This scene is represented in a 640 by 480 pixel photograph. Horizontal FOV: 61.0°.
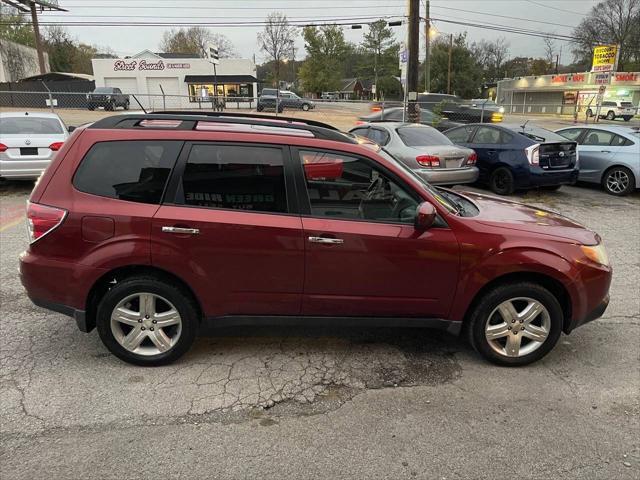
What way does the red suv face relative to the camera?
to the viewer's right

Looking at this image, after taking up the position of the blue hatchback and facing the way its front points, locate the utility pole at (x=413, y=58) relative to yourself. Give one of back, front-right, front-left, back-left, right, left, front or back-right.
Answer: front

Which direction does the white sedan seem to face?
away from the camera

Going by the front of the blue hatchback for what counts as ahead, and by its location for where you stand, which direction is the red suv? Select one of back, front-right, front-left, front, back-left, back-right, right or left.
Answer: back-left

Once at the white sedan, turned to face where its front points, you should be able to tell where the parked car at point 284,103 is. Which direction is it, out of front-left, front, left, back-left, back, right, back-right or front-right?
front-right

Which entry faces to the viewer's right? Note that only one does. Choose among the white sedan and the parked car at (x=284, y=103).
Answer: the parked car

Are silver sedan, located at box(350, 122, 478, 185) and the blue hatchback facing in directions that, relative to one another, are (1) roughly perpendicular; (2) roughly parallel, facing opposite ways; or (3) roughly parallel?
roughly parallel

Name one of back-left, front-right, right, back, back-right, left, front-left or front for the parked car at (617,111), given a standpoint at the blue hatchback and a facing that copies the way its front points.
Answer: front-right

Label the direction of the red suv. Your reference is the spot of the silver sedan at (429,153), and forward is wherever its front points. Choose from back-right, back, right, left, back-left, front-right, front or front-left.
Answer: back-left

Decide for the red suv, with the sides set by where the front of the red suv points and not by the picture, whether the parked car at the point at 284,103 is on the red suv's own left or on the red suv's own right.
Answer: on the red suv's own left

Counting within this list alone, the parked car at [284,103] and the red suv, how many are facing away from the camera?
0

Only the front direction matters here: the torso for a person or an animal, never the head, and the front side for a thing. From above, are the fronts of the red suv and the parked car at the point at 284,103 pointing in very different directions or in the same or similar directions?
same or similar directions

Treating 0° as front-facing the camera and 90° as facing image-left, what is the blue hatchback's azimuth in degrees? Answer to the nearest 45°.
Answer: approximately 135°

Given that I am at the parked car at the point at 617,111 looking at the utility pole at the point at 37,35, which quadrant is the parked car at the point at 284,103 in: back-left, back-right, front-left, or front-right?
front-left

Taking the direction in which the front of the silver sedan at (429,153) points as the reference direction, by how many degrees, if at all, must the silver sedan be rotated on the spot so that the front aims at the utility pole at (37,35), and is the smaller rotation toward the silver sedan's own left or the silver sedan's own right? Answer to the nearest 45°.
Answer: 0° — it already faces it

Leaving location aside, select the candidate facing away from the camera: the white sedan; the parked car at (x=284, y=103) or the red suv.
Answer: the white sedan

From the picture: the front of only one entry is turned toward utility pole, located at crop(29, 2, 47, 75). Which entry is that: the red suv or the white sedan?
the white sedan
